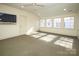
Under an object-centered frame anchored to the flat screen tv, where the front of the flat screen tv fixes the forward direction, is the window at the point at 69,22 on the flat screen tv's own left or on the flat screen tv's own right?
on the flat screen tv's own left

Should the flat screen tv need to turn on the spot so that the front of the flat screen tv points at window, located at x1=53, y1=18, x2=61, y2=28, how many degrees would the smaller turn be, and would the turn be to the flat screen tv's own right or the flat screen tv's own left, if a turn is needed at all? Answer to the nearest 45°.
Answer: approximately 90° to the flat screen tv's own left

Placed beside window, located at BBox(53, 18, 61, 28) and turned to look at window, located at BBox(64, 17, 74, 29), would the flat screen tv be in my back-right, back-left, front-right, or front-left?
back-right
